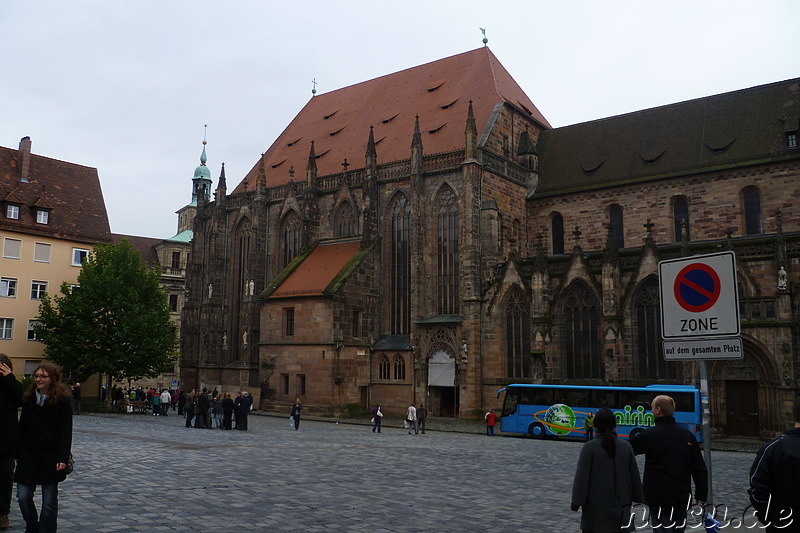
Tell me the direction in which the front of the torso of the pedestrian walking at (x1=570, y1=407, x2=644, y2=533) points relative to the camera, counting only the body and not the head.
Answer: away from the camera

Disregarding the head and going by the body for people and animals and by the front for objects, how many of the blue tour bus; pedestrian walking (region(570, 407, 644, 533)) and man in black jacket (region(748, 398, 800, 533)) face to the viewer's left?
1

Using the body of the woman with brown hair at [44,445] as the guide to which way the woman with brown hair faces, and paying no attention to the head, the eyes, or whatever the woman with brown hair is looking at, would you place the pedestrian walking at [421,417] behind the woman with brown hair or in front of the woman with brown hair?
behind

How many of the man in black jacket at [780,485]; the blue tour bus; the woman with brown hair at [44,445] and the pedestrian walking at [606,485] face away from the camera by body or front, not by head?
2

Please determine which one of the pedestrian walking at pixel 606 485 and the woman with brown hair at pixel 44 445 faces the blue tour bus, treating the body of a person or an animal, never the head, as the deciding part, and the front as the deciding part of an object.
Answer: the pedestrian walking

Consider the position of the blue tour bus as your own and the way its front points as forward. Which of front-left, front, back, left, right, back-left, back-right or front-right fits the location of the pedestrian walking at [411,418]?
front

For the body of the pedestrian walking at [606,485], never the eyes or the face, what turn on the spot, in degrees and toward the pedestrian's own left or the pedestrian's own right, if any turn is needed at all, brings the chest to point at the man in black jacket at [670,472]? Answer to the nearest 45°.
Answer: approximately 45° to the pedestrian's own right

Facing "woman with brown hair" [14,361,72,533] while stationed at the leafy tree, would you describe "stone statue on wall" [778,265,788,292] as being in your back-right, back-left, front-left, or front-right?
front-left

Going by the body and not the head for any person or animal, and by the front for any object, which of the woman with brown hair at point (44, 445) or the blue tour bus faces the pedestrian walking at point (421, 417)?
the blue tour bus

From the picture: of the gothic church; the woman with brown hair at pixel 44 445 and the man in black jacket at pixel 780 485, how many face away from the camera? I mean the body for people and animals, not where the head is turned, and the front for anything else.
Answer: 1

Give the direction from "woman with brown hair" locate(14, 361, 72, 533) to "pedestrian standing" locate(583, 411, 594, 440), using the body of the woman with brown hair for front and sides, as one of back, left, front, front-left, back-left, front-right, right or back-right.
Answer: back

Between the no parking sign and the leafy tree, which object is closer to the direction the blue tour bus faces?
the leafy tree

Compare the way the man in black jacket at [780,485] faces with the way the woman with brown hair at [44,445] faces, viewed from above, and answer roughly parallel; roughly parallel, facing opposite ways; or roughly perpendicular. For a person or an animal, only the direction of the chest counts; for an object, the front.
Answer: roughly parallel, facing opposite ways

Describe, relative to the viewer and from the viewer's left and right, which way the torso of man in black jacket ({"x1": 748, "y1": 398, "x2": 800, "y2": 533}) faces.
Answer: facing away from the viewer

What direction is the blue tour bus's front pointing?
to the viewer's left

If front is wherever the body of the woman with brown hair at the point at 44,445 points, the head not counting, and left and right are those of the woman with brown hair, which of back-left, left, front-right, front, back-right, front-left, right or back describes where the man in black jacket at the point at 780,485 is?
left

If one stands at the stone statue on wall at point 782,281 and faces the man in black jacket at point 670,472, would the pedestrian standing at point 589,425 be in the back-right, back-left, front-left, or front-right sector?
front-right

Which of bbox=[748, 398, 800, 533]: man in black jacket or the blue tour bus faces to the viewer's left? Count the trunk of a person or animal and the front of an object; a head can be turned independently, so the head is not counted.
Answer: the blue tour bus

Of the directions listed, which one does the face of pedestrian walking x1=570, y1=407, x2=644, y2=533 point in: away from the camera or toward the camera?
away from the camera
